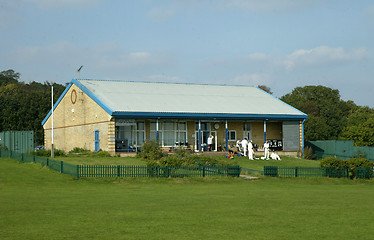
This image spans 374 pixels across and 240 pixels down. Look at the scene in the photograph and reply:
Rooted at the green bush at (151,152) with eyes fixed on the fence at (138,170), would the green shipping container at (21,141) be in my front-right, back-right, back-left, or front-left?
back-right

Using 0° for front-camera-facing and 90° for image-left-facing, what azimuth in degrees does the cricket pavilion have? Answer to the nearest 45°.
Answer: approximately 315°

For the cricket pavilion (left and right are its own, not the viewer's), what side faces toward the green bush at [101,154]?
right

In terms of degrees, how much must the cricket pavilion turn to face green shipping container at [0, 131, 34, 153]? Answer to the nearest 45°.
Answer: approximately 135° to its right

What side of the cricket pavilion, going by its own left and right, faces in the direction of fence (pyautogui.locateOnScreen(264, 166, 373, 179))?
front

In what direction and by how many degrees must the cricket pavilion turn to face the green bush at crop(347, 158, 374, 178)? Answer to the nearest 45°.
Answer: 0° — it already faces it

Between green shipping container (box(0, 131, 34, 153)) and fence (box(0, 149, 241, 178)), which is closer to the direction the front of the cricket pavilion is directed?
the fence

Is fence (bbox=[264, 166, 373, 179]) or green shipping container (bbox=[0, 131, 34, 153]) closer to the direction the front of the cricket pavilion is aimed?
the fence
